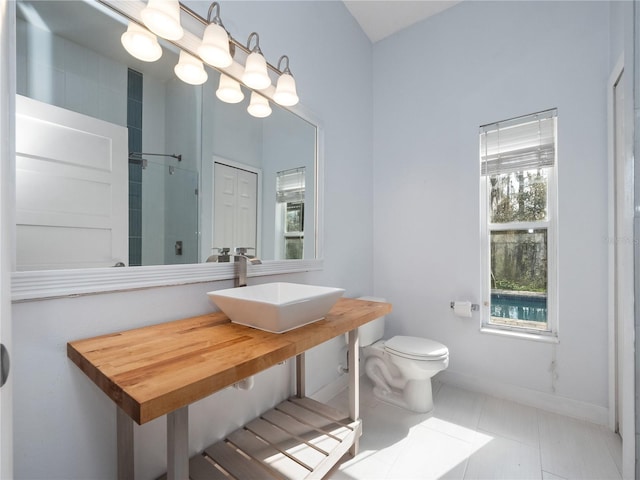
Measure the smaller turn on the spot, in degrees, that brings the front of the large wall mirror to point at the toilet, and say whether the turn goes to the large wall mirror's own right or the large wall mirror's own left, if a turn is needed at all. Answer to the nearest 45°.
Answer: approximately 45° to the large wall mirror's own left

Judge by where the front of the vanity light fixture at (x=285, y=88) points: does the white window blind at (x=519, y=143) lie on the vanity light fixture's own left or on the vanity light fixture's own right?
on the vanity light fixture's own left

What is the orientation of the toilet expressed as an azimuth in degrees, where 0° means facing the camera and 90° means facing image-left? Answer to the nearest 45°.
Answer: approximately 315°

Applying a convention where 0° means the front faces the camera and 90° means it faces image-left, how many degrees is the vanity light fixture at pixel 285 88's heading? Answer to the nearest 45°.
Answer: approximately 315°

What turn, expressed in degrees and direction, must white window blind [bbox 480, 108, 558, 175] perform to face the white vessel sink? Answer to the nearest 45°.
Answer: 0° — it already faces it

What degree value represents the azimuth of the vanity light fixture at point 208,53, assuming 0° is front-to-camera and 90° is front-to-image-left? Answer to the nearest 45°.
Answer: approximately 315°

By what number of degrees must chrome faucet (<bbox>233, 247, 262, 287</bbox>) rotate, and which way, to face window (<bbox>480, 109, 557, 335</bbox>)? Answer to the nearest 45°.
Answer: approximately 45° to its left
